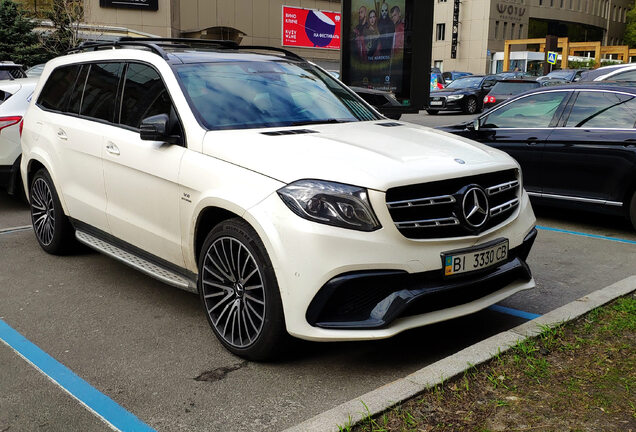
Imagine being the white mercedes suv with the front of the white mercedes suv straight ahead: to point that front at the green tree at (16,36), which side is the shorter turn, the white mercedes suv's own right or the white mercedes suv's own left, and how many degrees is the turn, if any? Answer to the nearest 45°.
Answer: approximately 135° to the white mercedes suv's own left

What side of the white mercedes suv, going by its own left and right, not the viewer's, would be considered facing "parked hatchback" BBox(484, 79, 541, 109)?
left

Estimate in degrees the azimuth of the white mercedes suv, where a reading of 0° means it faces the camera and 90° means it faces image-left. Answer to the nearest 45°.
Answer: approximately 315°

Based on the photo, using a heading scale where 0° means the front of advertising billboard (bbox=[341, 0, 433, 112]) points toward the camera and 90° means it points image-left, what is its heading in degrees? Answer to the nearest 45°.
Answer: approximately 45°

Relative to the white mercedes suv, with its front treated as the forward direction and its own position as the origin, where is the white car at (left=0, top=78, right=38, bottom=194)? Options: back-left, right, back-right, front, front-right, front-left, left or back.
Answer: back

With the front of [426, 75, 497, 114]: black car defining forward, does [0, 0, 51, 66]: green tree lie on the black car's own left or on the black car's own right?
on the black car's own right

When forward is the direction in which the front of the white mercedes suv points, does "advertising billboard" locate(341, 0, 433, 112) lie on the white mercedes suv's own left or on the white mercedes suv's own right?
on the white mercedes suv's own left

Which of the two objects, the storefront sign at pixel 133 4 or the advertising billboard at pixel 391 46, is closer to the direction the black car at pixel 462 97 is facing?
the advertising billboard

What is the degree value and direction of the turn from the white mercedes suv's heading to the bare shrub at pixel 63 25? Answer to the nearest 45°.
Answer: approximately 135° to its left
